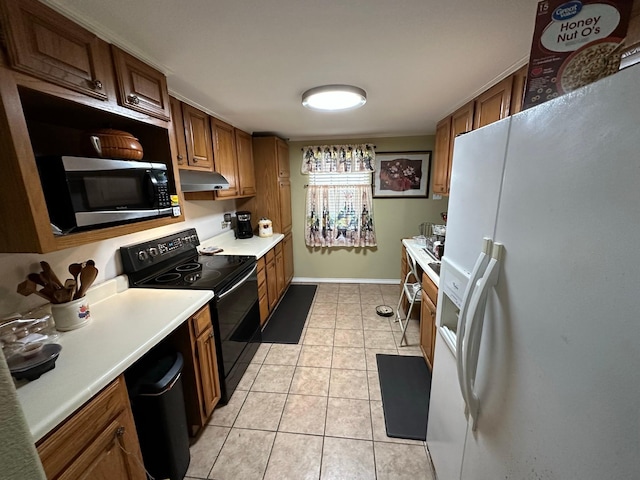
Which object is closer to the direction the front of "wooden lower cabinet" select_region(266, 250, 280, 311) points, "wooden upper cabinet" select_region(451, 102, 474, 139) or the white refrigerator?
the wooden upper cabinet

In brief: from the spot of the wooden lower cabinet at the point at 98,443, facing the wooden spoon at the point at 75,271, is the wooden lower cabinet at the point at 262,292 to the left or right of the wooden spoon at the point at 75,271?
right

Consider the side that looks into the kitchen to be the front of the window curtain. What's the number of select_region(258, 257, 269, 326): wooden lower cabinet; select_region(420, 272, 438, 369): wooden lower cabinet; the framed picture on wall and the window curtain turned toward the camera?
2

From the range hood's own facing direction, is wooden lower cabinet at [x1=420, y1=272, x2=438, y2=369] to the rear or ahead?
ahead

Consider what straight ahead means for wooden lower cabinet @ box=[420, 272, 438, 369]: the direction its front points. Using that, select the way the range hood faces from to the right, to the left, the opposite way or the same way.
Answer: the opposite way

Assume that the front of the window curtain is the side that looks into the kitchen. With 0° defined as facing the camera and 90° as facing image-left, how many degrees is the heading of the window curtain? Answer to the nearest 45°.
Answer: approximately 0°

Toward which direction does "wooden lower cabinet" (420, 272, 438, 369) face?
to the viewer's left

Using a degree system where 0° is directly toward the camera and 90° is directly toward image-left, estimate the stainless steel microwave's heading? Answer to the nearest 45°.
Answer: approximately 315°

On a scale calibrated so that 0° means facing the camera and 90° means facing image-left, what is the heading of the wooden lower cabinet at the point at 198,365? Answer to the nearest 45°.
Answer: approximately 315°

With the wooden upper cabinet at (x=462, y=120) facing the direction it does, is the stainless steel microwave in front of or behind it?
in front

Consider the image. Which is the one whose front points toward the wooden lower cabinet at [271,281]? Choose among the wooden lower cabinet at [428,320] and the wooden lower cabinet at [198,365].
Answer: the wooden lower cabinet at [428,320]
